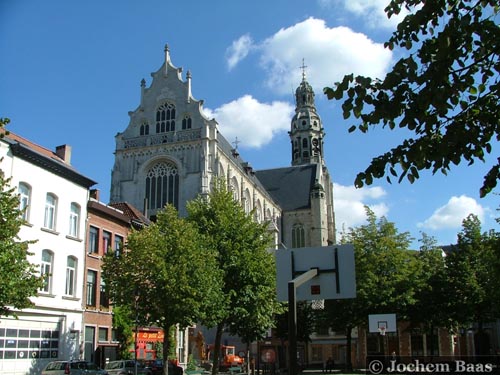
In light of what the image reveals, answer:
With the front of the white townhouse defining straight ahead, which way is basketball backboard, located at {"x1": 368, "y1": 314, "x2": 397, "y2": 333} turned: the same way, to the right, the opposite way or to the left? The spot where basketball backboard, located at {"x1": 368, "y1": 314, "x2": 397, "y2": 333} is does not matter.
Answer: to the right

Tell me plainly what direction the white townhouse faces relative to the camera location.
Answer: facing the viewer and to the right of the viewer

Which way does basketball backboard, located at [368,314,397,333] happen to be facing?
toward the camera

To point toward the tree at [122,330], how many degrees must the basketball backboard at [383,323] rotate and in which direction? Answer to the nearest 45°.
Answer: approximately 90° to its right

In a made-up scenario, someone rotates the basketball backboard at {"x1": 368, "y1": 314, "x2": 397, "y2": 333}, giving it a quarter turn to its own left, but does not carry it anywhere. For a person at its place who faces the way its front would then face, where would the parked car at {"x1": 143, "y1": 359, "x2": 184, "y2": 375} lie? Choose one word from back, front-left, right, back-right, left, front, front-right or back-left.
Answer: back

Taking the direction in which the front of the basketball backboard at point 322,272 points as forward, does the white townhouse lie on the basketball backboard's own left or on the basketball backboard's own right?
on the basketball backboard's own left

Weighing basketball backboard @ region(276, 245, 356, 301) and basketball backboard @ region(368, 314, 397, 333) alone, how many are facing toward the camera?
1

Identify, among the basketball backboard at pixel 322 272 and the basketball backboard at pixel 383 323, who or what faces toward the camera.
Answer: the basketball backboard at pixel 383 323

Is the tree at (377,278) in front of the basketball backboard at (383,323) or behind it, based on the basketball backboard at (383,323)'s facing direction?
behind

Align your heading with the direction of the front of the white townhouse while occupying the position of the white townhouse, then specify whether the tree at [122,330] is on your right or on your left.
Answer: on your left

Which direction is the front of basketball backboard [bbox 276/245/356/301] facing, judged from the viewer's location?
facing away from the viewer and to the right of the viewer

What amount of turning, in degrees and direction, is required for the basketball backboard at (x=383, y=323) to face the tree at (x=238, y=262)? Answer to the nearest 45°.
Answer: approximately 90° to its right

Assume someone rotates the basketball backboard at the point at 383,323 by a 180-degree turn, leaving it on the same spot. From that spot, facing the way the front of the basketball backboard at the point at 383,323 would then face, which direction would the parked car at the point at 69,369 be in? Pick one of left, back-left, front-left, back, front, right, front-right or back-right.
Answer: back-left
